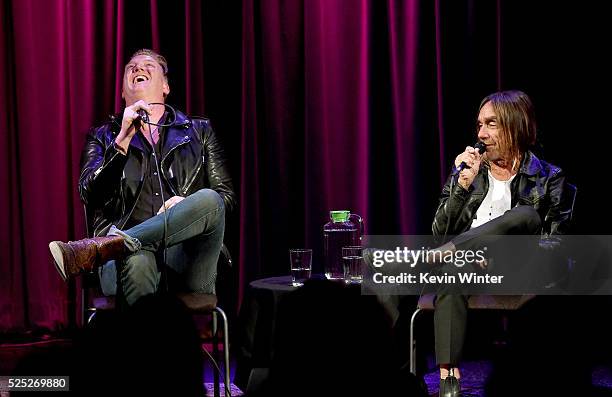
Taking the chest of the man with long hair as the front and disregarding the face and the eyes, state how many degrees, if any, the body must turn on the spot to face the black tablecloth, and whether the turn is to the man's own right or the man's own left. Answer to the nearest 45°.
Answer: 0° — they already face it

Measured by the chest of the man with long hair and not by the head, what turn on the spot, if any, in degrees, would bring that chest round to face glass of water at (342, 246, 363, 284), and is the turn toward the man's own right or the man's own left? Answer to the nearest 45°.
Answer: approximately 45° to the man's own right

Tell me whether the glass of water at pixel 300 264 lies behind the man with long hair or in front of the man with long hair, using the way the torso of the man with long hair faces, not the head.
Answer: in front

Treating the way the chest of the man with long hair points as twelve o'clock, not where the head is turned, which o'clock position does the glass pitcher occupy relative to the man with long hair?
The glass pitcher is roughly at 2 o'clock from the man with long hair.

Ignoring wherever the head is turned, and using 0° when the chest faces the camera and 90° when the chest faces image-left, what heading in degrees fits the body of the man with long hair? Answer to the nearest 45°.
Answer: approximately 45°
